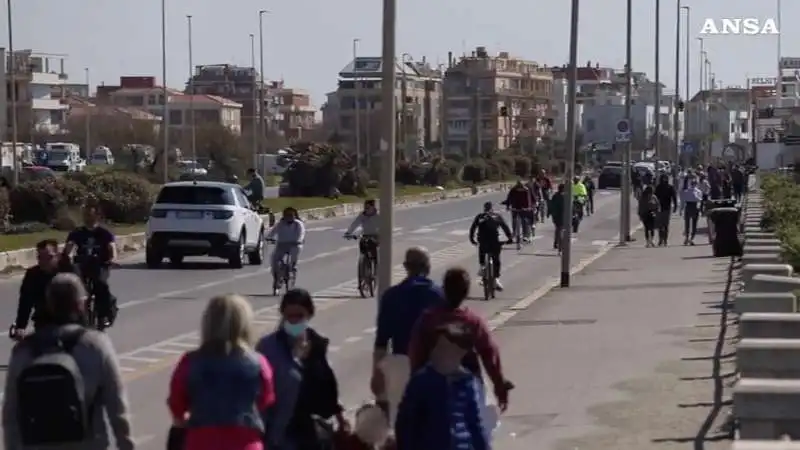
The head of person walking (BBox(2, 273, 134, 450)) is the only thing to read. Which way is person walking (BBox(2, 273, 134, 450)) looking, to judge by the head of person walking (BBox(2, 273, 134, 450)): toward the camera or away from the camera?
away from the camera

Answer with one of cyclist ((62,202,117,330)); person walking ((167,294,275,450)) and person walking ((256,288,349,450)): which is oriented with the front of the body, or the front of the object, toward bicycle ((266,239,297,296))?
person walking ((167,294,275,450))

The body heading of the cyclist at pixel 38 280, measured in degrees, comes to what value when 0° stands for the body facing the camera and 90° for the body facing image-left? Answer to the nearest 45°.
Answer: approximately 45°

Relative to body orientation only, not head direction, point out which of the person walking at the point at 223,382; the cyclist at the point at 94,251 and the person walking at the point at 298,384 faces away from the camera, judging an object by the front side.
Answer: the person walking at the point at 223,382

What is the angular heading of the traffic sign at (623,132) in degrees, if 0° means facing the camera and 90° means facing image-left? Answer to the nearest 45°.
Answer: approximately 0°

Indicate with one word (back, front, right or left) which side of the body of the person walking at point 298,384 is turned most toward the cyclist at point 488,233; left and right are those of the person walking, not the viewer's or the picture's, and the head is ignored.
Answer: back

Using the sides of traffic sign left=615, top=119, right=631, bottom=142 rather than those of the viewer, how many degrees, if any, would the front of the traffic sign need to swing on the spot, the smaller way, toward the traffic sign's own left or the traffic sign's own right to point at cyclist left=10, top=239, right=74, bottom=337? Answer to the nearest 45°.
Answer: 0° — it already faces them

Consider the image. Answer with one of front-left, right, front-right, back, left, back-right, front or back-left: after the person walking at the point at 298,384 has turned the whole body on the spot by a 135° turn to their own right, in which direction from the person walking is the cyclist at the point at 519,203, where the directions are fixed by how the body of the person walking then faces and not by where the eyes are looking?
front-right

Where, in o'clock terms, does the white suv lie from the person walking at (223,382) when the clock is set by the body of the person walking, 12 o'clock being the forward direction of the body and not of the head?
The white suv is roughly at 12 o'clock from the person walking.

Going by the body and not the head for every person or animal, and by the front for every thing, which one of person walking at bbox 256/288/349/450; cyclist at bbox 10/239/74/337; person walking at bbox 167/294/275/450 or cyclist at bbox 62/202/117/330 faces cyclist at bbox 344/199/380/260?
person walking at bbox 167/294/275/450

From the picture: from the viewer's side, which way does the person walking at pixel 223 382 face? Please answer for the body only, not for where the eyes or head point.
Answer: away from the camera
